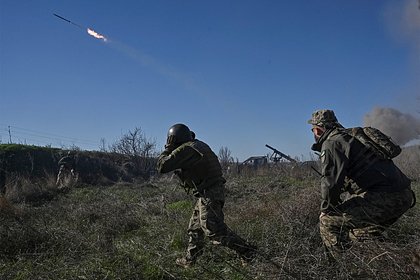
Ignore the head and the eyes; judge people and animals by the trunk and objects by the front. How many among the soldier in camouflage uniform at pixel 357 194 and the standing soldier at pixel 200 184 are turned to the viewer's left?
2

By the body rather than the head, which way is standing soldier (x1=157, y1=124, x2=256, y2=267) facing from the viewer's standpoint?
to the viewer's left

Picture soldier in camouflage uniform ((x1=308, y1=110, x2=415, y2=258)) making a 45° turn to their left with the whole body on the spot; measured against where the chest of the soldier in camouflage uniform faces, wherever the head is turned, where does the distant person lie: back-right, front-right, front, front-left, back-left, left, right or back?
right

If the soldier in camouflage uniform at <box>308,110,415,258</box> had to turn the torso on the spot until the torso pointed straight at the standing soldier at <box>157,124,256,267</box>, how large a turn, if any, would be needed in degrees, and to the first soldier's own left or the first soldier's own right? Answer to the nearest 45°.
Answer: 0° — they already face them

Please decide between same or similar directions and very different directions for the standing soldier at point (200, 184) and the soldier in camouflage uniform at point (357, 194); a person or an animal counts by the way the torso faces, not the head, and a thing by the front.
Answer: same or similar directions

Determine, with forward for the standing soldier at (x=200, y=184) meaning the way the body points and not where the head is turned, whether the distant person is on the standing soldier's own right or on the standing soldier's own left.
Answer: on the standing soldier's own right

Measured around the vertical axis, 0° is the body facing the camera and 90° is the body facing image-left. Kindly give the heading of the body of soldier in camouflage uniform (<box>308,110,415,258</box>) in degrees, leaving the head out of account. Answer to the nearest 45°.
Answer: approximately 90°
